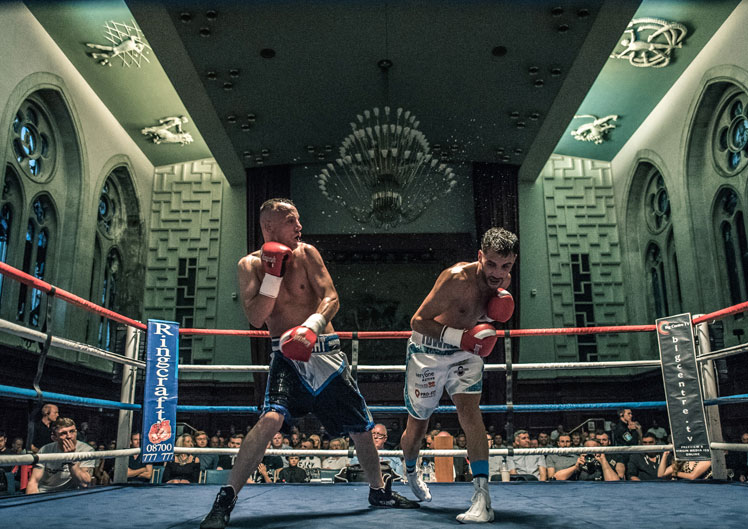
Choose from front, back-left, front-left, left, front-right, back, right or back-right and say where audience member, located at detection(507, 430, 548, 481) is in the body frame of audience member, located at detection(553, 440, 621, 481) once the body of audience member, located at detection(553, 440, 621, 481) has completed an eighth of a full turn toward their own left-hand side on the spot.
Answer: back

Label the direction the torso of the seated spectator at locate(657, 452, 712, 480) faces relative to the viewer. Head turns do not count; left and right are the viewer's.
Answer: facing the viewer and to the left of the viewer

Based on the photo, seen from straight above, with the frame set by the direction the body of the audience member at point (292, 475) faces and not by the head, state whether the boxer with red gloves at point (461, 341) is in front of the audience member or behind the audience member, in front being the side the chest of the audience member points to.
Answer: in front

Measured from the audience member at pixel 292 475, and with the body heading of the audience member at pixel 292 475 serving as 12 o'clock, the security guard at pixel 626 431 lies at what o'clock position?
the security guard at pixel 626 431 is roughly at 9 o'clock from the audience member at pixel 292 475.

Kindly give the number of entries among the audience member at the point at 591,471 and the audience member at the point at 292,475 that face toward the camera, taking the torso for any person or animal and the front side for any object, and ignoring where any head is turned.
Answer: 2

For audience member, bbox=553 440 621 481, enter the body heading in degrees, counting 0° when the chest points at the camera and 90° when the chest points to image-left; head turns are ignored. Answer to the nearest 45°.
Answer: approximately 0°

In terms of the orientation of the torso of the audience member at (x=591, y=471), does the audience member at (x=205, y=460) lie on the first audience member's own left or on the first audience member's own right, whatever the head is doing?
on the first audience member's own right

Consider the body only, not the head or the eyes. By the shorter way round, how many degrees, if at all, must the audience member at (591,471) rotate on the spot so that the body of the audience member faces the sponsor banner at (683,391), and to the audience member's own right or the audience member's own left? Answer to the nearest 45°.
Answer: approximately 90° to the audience member's own left

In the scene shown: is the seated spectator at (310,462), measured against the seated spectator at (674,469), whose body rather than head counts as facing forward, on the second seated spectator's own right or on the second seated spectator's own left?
on the second seated spectator's own right
